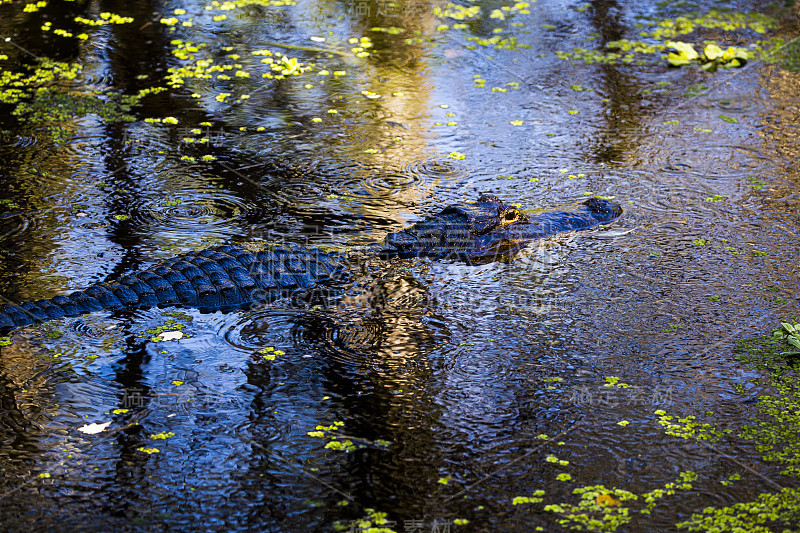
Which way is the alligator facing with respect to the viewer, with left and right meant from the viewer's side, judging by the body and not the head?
facing away from the viewer and to the right of the viewer
